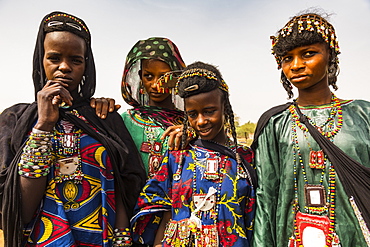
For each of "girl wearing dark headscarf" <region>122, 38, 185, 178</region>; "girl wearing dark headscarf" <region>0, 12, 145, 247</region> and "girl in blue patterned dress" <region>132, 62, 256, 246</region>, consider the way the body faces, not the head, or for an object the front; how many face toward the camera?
3

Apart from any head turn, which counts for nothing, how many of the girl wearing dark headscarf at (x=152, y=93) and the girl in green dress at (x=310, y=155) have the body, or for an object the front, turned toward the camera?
2

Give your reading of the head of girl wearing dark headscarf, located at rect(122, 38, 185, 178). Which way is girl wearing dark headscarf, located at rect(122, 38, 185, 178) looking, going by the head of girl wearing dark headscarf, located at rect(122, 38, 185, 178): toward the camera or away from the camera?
toward the camera

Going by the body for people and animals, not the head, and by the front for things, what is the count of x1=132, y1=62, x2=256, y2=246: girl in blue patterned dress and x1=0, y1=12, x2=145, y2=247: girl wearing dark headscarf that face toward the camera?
2

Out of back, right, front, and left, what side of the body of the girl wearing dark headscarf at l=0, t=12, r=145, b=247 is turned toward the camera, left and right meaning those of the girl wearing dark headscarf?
front

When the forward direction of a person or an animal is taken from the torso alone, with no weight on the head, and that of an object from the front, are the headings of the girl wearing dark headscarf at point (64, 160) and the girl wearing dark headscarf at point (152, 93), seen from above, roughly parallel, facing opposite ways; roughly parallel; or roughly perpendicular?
roughly parallel

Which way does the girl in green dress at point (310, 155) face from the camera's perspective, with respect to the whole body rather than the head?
toward the camera

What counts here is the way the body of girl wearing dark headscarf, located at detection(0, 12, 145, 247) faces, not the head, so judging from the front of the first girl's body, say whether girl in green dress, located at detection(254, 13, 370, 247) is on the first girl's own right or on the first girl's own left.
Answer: on the first girl's own left

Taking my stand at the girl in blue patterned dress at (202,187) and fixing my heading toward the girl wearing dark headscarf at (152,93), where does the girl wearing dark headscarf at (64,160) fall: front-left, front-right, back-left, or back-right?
front-left

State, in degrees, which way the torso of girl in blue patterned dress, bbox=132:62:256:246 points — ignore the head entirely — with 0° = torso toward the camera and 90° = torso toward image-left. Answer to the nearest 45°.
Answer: approximately 0°

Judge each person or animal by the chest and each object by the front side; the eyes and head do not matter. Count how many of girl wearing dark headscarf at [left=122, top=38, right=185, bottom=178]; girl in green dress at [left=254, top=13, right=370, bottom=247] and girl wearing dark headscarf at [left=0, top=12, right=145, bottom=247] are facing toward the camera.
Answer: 3

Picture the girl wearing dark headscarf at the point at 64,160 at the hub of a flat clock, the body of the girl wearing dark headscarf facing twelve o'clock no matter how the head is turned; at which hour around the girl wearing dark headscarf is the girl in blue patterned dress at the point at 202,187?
The girl in blue patterned dress is roughly at 9 o'clock from the girl wearing dark headscarf.

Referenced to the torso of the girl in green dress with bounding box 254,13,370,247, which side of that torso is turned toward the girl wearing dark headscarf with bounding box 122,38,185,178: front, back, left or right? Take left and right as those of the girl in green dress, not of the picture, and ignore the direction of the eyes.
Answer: right

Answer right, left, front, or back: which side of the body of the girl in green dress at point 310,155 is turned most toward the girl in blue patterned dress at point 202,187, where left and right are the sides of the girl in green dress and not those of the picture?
right

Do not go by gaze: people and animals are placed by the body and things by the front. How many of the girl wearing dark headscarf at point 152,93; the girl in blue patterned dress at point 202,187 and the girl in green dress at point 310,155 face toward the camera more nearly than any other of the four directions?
3

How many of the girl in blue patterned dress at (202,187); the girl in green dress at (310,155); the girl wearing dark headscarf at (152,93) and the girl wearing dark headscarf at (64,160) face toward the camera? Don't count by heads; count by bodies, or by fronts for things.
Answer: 4
